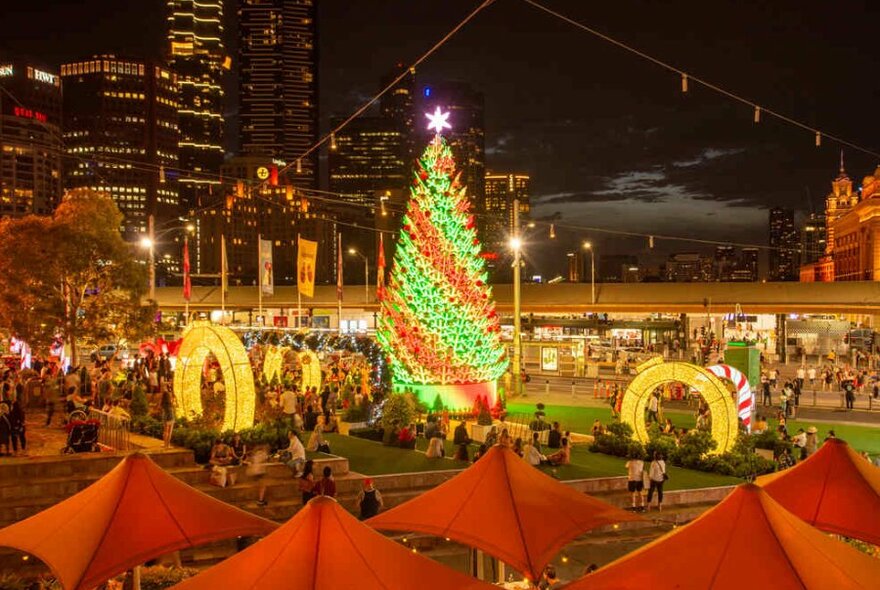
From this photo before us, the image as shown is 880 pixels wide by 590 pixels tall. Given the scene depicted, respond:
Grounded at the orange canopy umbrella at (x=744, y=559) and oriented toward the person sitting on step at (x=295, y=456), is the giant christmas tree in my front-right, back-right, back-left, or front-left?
front-right

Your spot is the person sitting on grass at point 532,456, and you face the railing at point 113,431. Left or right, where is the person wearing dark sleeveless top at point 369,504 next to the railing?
left

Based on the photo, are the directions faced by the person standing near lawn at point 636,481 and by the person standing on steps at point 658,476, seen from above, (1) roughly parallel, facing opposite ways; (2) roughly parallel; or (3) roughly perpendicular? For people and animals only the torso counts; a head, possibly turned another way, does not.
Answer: roughly parallel
